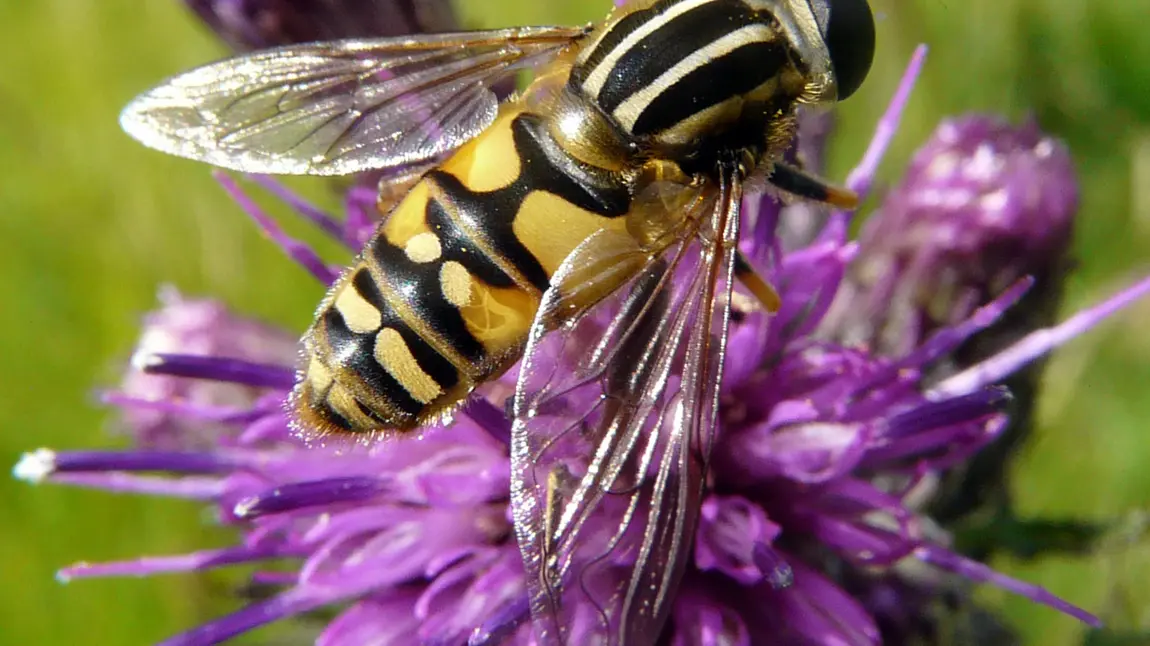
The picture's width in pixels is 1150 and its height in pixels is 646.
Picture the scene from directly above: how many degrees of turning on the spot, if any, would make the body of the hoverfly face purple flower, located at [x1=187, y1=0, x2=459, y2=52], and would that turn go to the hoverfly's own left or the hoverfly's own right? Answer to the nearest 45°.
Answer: approximately 45° to the hoverfly's own left

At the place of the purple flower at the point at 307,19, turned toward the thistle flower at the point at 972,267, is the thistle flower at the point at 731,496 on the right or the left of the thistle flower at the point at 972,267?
right

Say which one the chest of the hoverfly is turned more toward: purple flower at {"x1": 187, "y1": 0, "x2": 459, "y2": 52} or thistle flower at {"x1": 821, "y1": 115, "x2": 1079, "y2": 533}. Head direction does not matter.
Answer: the thistle flower

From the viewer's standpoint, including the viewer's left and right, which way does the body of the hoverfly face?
facing away from the viewer and to the right of the viewer

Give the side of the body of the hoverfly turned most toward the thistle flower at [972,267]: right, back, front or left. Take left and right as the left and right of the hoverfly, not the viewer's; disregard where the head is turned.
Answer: front
